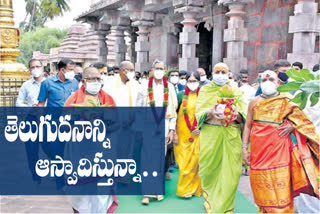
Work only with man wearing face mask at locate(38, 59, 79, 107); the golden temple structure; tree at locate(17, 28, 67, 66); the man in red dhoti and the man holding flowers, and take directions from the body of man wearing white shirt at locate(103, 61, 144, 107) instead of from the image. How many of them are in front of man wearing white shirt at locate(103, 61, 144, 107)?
2

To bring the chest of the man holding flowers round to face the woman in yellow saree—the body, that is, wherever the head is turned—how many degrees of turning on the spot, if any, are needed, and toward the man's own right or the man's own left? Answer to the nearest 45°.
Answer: approximately 135° to the man's own right

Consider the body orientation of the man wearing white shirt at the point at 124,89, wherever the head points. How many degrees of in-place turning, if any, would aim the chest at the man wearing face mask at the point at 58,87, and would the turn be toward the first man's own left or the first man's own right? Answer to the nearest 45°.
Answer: approximately 135° to the first man's own right

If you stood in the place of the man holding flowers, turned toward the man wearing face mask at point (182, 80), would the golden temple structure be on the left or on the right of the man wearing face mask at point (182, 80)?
left

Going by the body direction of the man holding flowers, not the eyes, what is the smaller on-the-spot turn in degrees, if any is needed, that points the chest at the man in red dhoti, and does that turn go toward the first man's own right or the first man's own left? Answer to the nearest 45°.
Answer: approximately 45° to the first man's own left

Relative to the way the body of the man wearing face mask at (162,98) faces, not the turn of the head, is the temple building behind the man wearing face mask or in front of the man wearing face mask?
behind

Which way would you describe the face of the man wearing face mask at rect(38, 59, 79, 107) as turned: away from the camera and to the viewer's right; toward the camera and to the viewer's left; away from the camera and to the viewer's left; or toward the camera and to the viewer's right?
toward the camera and to the viewer's right

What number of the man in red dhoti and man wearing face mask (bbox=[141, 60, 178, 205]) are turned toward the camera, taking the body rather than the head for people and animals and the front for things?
2
